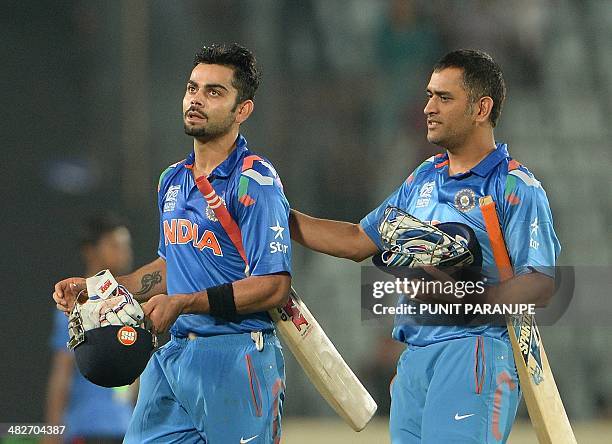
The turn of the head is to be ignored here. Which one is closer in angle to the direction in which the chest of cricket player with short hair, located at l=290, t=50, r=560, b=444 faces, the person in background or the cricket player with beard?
the cricket player with beard

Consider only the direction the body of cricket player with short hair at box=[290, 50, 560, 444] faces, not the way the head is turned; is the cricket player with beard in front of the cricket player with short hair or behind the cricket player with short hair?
in front

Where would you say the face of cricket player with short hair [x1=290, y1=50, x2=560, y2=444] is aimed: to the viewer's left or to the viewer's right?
to the viewer's left

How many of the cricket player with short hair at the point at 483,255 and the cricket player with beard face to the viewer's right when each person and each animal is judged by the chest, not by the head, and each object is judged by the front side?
0

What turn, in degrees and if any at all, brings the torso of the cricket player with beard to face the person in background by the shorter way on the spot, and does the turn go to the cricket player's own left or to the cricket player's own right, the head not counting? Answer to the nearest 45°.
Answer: approximately 135° to the cricket player's own right

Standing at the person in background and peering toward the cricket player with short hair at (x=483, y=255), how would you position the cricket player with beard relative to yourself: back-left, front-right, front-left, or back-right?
front-right

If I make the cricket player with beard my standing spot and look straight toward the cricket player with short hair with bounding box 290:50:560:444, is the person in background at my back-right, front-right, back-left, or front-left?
back-left

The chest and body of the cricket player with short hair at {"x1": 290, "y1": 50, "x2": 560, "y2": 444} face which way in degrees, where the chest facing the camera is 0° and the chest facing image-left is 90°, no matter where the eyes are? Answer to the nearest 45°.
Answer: approximately 45°

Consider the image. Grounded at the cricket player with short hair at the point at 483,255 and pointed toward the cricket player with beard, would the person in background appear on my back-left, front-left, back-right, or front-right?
front-right

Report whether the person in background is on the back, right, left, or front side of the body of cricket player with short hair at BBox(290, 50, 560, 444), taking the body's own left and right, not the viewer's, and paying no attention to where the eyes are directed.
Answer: right

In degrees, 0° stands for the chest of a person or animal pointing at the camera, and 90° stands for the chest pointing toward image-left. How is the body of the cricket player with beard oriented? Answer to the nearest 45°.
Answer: approximately 45°

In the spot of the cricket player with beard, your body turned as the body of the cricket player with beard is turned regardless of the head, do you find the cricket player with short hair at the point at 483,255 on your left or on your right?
on your left
